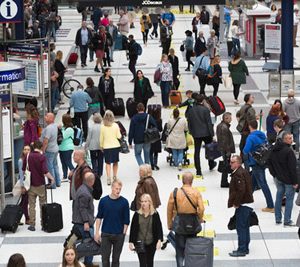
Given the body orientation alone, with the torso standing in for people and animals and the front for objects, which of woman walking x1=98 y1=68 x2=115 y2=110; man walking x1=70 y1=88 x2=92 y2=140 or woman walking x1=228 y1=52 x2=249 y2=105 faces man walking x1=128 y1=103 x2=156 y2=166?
woman walking x1=98 y1=68 x2=115 y2=110

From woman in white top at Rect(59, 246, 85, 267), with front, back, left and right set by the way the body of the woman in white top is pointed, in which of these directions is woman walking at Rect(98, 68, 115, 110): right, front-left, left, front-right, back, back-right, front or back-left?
back

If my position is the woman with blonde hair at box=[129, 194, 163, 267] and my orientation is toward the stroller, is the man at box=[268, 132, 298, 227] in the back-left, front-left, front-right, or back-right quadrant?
front-right

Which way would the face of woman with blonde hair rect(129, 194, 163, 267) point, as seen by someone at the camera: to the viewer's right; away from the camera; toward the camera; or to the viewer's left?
toward the camera

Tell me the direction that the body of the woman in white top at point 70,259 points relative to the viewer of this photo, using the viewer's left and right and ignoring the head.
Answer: facing the viewer
